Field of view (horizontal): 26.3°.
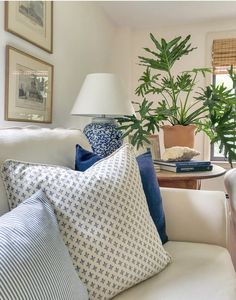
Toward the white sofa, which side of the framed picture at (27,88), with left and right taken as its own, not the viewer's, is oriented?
front

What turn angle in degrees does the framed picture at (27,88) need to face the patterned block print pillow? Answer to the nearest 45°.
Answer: approximately 45° to its right

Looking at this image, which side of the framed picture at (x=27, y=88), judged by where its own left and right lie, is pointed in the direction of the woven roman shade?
left

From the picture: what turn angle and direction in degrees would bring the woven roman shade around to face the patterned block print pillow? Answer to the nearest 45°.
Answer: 0° — it already faces it

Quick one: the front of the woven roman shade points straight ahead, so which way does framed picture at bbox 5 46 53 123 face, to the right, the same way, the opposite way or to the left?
to the left

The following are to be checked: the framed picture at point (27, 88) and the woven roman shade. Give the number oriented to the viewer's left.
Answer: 0

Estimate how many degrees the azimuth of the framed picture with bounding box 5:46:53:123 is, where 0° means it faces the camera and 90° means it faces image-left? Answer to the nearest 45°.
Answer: approximately 315°

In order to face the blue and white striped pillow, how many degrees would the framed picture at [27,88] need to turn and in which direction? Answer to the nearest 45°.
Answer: approximately 45° to its right

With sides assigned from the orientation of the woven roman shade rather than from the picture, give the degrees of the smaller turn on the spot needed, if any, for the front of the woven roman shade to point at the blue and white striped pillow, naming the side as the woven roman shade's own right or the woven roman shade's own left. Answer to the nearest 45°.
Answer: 0° — it already faces it

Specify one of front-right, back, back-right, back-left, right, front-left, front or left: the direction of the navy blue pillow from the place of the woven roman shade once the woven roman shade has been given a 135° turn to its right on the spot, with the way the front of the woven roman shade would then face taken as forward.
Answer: back-left

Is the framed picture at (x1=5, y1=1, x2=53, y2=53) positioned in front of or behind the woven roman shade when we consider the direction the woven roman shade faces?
in front

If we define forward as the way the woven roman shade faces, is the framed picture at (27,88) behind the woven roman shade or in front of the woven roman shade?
in front

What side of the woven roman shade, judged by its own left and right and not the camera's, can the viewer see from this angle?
front
